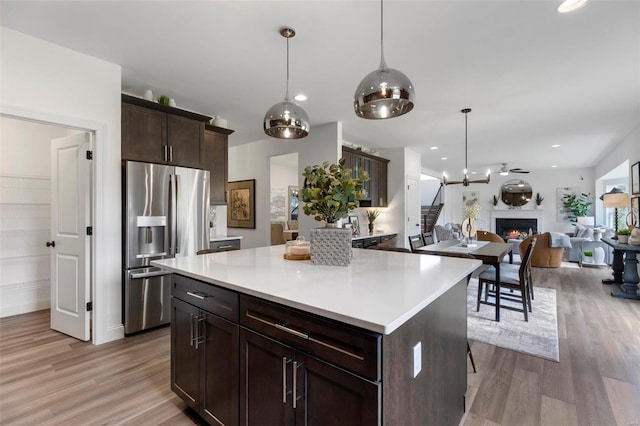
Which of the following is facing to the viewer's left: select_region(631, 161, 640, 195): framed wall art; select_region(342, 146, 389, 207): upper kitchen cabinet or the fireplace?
the framed wall art

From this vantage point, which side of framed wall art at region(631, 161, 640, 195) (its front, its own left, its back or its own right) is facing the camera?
left

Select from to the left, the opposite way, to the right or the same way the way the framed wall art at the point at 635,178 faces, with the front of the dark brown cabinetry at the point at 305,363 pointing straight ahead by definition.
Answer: to the right

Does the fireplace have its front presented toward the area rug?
yes

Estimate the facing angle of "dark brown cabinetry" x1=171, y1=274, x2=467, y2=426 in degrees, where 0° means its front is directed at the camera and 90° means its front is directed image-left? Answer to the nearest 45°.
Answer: approximately 45°

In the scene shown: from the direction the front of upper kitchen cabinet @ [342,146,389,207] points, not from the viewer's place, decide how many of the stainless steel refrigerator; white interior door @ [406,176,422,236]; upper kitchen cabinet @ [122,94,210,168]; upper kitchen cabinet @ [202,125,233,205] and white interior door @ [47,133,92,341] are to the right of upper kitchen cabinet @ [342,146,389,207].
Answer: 4

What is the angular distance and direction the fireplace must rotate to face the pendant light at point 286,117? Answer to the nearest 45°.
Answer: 0° — it already faces it

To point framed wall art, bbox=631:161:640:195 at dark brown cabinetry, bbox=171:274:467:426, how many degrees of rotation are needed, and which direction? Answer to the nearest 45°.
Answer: approximately 90° to its left

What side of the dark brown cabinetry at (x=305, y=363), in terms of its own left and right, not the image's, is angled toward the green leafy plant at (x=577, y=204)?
back

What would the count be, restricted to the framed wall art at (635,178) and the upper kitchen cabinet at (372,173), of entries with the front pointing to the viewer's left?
1
